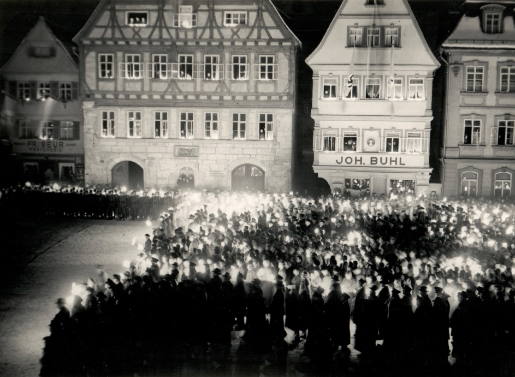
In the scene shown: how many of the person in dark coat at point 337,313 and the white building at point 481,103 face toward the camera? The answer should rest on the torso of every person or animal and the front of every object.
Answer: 1

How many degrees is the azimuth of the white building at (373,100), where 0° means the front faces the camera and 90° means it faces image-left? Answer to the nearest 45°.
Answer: approximately 0°

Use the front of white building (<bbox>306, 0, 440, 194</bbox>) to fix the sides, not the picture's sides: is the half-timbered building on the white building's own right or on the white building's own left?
on the white building's own right

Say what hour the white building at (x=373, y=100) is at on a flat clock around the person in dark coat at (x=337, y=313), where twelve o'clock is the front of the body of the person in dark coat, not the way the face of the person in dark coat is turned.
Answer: The white building is roughly at 12 o'clock from the person in dark coat.

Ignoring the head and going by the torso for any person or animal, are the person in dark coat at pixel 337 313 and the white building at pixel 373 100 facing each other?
yes

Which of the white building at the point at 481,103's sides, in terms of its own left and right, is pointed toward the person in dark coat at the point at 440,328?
front

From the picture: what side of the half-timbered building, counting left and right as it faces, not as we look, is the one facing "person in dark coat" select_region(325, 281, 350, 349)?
front

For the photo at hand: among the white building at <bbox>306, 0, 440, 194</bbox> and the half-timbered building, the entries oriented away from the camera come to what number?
0

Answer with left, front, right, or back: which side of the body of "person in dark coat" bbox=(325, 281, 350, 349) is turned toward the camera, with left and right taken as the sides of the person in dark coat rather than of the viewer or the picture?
back

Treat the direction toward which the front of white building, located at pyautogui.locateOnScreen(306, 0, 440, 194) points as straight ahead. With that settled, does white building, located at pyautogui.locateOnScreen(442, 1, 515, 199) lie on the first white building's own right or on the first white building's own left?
on the first white building's own left

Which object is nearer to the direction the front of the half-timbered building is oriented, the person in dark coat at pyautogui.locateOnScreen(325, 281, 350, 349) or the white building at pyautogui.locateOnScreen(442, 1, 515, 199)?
the person in dark coat

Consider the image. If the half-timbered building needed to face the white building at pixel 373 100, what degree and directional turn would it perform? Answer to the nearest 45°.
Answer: approximately 90° to its left

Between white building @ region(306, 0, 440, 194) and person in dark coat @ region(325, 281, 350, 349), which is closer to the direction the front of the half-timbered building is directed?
the person in dark coat

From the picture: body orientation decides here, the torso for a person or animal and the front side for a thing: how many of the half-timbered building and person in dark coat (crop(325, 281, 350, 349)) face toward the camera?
1
